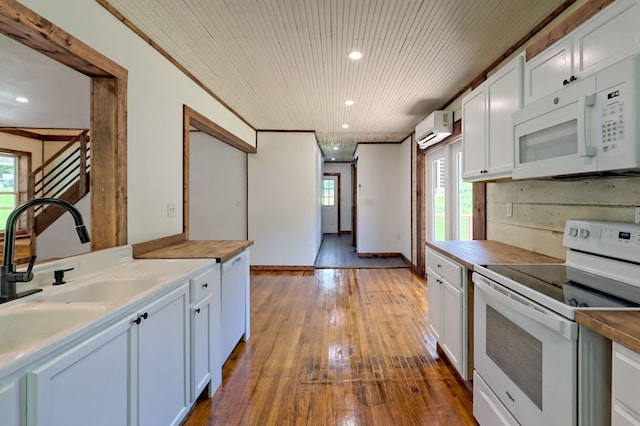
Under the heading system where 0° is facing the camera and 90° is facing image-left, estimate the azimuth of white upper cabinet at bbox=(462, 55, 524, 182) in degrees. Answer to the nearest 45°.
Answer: approximately 45°

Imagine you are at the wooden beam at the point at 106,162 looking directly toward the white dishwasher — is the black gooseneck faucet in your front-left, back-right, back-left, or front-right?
back-right

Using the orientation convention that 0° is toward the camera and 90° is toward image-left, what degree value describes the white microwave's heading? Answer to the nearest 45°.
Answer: approximately 45°

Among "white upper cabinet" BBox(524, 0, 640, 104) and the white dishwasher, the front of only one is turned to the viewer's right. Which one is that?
the white dishwasher

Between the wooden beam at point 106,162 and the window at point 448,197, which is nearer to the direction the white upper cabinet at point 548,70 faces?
the wooden beam

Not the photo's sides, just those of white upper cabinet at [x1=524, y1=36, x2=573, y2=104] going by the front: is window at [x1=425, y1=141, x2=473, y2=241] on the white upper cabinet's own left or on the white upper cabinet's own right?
on the white upper cabinet's own right

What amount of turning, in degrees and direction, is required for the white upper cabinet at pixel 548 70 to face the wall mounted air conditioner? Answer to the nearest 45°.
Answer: approximately 90° to its right

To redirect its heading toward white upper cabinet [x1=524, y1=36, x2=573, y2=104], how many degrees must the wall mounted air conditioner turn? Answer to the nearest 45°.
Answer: approximately 45° to its left

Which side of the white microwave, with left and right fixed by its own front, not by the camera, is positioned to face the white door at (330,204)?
right

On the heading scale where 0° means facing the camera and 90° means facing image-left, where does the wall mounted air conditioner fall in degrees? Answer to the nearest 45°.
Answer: approximately 45°

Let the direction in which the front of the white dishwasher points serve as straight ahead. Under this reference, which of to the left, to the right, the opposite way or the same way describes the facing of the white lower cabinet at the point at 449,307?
the opposite way

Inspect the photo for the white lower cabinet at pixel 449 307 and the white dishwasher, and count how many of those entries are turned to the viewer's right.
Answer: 1

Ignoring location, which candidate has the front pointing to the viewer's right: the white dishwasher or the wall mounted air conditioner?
the white dishwasher

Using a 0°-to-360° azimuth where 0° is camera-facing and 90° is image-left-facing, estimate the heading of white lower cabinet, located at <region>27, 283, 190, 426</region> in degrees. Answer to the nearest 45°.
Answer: approximately 315°
